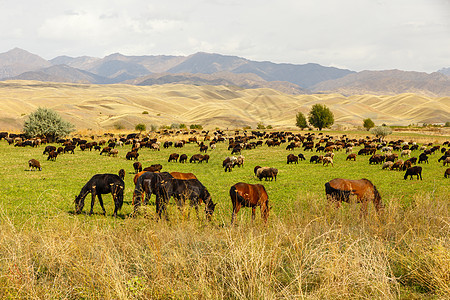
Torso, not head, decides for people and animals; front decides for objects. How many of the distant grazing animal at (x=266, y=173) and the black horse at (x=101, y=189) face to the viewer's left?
2

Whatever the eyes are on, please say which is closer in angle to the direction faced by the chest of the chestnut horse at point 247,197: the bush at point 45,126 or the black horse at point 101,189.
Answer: the bush

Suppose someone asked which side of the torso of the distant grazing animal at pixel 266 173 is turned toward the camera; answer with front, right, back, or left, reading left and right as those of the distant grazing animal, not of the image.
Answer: left

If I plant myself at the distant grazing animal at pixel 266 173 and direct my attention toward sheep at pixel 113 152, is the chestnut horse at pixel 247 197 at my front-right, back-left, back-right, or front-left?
back-left

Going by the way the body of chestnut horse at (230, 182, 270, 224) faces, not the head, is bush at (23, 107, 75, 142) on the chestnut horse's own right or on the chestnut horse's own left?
on the chestnut horse's own left

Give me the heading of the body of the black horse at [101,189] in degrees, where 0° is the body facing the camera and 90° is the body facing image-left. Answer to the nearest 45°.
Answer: approximately 90°

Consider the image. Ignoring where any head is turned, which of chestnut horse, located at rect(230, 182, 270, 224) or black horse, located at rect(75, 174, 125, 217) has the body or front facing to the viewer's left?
the black horse
